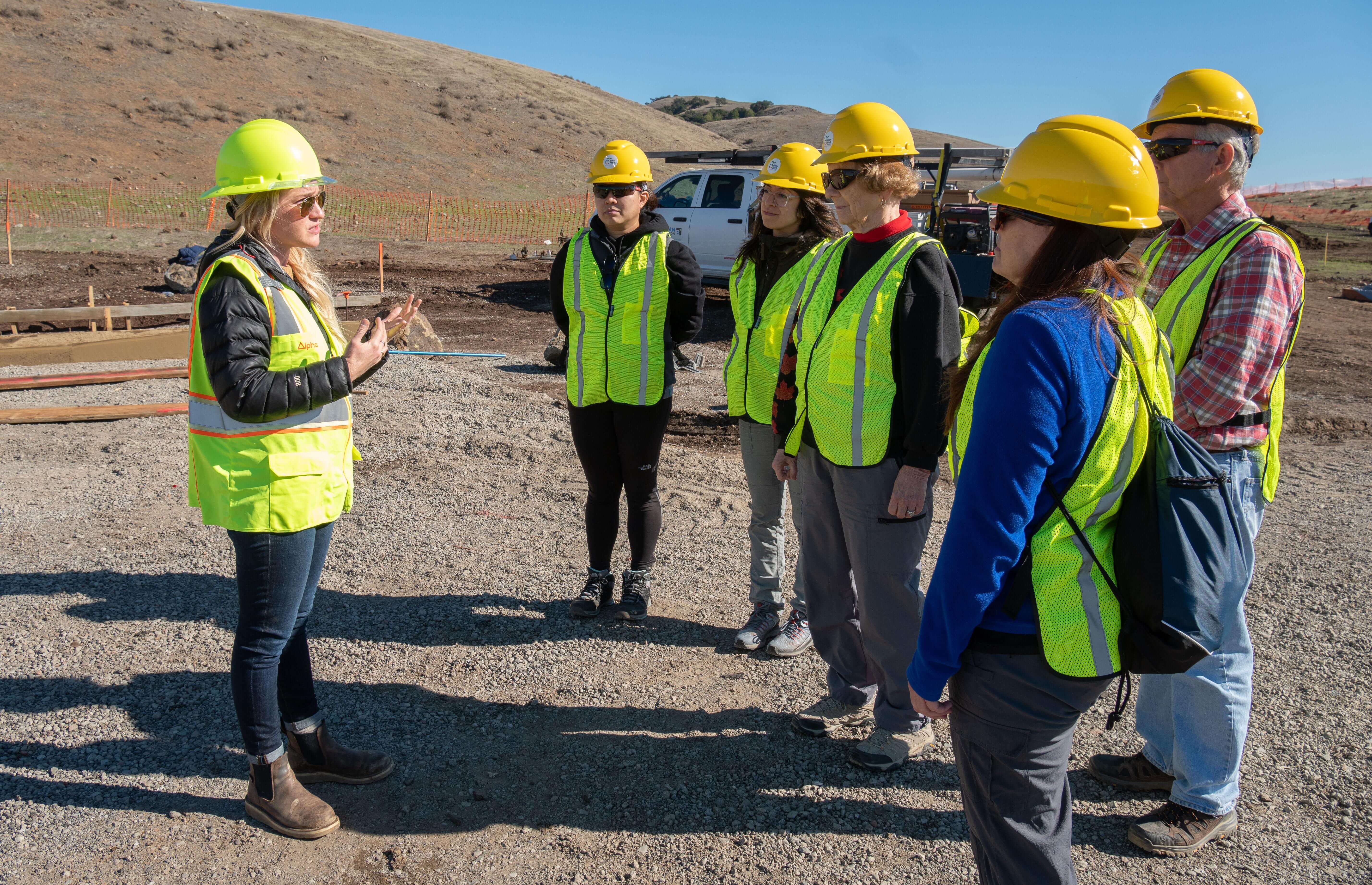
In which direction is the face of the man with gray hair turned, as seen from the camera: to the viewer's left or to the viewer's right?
to the viewer's left

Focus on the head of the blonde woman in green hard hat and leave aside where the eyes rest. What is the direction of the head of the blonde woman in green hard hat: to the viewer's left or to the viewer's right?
to the viewer's right

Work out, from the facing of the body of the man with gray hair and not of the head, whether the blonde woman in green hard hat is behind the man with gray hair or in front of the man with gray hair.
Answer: in front

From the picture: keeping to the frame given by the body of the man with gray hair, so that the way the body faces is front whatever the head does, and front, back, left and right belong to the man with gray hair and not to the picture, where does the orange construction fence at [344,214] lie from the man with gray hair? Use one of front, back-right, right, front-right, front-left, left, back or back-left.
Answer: front-right

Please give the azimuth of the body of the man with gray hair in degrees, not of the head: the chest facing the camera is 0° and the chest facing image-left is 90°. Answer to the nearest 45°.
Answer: approximately 90°

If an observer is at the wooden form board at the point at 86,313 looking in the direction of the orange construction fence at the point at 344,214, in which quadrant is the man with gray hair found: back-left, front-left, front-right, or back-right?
back-right

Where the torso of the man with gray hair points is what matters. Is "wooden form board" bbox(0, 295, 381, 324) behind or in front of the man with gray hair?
in front
